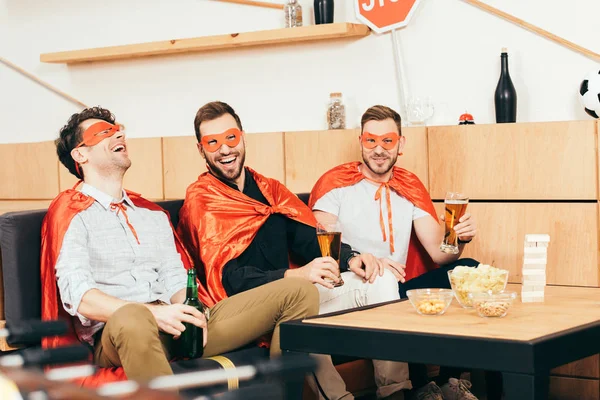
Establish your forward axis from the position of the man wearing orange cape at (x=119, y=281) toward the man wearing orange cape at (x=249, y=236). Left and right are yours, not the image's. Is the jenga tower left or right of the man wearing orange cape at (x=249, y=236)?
right

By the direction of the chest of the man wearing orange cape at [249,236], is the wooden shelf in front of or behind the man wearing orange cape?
behind

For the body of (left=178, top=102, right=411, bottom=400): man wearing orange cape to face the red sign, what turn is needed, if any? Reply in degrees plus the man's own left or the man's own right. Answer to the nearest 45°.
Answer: approximately 90° to the man's own left

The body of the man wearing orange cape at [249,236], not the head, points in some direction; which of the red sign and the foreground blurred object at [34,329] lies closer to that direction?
the foreground blurred object

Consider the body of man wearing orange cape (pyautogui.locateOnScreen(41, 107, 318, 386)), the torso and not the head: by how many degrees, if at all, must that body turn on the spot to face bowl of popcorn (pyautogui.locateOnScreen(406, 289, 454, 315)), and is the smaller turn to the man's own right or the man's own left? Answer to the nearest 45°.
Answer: approximately 45° to the man's own left

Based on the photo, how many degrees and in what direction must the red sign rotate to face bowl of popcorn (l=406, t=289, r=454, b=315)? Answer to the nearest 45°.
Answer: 0° — it already faces it

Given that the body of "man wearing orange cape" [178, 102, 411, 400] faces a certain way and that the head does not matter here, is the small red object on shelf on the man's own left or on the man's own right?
on the man's own left

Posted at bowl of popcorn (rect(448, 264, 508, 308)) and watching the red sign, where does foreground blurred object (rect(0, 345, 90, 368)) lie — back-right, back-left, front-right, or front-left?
back-left

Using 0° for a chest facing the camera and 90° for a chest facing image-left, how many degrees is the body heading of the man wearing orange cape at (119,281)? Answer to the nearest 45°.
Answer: approximately 315°

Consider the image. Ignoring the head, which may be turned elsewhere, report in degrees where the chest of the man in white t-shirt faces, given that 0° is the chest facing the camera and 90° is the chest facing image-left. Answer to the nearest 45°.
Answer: approximately 0°

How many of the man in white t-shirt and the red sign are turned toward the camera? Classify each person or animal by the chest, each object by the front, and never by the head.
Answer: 2

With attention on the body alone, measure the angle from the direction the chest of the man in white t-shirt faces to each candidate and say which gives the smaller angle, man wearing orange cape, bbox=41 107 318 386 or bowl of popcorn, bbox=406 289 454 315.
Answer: the bowl of popcorn
